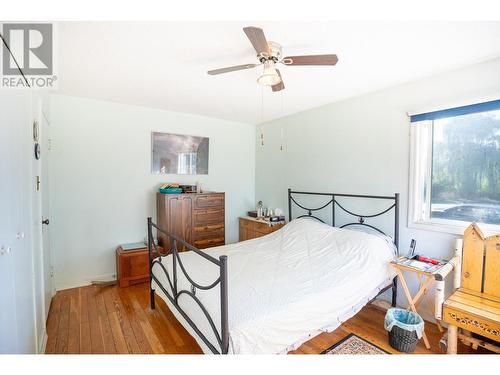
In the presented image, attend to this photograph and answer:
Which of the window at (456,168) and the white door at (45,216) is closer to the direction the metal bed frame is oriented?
the white door

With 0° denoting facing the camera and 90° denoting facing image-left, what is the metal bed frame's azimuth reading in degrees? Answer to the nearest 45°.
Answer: approximately 45°

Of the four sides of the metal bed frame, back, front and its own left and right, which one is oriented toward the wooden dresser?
right

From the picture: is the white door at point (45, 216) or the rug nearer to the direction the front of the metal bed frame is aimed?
the white door

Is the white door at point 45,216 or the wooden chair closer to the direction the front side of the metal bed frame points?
the white door

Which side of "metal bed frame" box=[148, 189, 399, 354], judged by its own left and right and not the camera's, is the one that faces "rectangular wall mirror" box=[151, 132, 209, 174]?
right

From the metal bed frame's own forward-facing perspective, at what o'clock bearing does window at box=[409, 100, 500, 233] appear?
The window is roughly at 7 o'clock from the metal bed frame.

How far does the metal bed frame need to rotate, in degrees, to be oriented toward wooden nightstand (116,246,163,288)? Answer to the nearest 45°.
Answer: approximately 90° to its right

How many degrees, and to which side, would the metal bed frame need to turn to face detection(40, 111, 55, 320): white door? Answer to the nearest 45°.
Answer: approximately 45° to its right

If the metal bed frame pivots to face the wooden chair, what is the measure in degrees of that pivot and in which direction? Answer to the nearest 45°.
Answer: approximately 135° to its left
